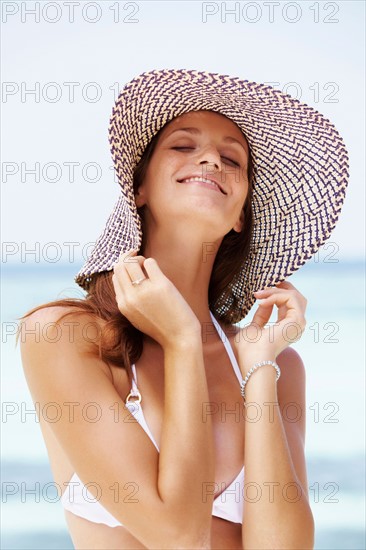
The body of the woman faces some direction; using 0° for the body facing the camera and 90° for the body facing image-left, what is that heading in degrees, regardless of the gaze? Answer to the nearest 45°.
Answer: approximately 315°
